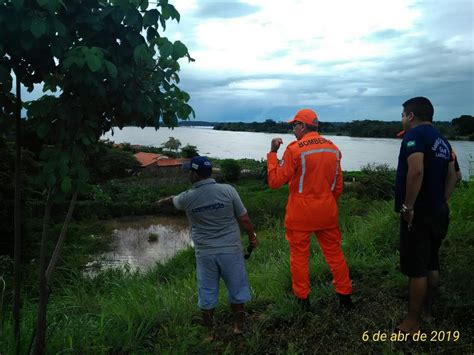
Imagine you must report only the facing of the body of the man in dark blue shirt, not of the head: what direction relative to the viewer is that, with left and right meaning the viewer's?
facing away from the viewer and to the left of the viewer

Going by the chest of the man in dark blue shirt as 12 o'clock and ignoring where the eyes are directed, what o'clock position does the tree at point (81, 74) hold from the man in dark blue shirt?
The tree is roughly at 9 o'clock from the man in dark blue shirt.

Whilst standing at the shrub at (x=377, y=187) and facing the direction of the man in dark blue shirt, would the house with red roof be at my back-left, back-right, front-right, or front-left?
back-right

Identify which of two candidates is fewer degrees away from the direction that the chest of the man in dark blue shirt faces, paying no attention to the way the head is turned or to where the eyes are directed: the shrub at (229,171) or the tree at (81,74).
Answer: the shrub

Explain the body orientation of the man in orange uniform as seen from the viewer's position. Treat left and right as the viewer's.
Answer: facing away from the viewer and to the left of the viewer

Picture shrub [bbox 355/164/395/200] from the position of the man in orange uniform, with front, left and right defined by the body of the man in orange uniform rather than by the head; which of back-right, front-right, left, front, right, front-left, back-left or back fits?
front-right

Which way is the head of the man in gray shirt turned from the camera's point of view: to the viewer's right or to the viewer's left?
to the viewer's left

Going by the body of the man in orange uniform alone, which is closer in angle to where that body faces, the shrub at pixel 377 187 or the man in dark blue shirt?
the shrub

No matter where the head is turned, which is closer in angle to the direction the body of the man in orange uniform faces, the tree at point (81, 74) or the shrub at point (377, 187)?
the shrub

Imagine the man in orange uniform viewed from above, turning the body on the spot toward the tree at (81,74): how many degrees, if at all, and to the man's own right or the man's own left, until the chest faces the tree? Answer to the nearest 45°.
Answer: approximately 90° to the man's own left
